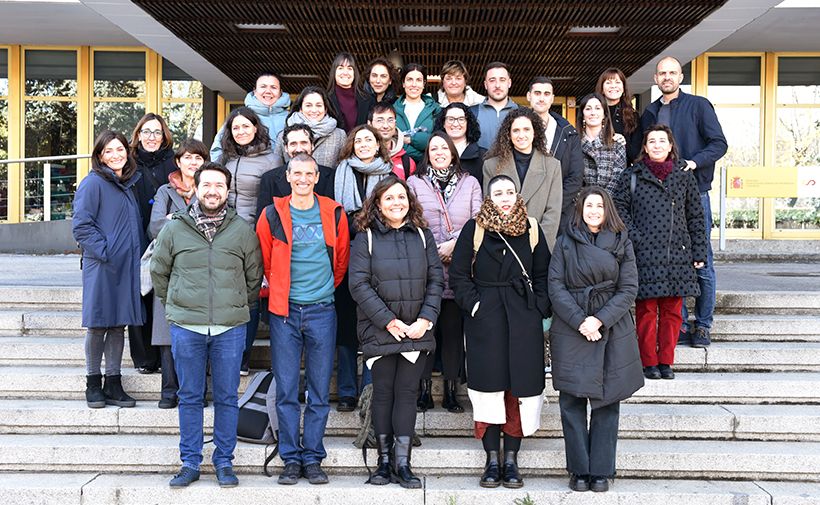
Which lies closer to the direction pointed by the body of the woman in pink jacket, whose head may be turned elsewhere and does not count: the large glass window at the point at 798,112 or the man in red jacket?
the man in red jacket

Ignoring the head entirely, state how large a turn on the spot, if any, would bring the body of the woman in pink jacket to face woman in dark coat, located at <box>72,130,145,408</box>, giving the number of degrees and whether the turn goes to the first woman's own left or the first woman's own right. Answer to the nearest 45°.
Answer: approximately 90° to the first woman's own right

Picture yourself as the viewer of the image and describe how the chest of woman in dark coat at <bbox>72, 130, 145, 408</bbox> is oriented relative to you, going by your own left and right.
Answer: facing the viewer and to the right of the viewer

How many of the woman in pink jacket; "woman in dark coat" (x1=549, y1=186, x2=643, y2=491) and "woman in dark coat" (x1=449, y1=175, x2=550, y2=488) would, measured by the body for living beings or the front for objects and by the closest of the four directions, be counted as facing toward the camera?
3

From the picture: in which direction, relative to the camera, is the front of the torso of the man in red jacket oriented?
toward the camera

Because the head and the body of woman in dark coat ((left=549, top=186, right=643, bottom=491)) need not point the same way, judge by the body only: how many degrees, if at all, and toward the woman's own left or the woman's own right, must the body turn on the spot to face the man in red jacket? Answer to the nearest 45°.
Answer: approximately 90° to the woman's own right

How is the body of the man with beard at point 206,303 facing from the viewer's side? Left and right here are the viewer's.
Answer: facing the viewer

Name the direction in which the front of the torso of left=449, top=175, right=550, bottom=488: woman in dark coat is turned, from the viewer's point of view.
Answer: toward the camera

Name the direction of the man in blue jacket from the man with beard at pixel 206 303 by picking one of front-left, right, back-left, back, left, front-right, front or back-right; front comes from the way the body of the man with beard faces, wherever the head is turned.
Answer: left

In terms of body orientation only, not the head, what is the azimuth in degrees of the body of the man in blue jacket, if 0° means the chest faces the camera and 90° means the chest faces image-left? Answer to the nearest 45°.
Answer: approximately 45°

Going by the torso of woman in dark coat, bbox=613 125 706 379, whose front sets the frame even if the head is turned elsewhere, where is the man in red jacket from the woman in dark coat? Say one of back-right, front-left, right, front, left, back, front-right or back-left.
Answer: front-right

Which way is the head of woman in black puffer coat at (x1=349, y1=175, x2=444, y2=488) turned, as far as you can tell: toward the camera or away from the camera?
toward the camera

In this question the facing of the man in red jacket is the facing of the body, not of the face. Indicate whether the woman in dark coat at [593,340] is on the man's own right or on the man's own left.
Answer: on the man's own left
